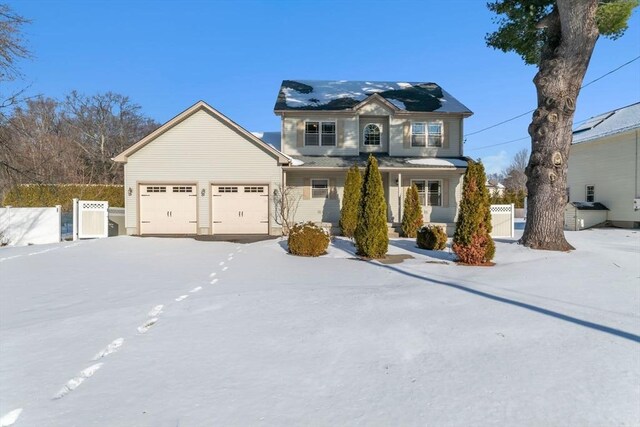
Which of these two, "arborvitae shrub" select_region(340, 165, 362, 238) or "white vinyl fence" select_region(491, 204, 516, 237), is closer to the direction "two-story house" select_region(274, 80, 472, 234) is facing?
the arborvitae shrub

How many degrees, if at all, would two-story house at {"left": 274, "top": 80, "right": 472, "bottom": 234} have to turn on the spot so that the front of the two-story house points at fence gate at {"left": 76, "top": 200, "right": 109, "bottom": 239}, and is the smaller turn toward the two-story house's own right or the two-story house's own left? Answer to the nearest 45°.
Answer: approximately 45° to the two-story house's own right

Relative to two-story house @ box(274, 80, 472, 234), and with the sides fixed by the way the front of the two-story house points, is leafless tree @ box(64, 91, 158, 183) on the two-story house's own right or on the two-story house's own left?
on the two-story house's own right

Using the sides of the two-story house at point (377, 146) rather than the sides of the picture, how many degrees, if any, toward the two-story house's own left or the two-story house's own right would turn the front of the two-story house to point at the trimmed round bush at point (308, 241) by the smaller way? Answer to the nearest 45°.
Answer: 0° — it already faces it

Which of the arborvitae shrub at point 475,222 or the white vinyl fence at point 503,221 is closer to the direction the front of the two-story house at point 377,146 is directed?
the arborvitae shrub

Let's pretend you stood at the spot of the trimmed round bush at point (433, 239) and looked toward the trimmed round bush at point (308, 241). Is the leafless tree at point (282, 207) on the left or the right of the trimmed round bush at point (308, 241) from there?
right

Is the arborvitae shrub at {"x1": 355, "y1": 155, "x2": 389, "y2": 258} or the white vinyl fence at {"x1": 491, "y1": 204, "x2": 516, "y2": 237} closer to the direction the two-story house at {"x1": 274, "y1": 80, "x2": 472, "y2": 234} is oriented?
the arborvitae shrub

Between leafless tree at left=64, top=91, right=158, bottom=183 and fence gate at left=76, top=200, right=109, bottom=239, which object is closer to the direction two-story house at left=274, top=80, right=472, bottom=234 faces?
the fence gate

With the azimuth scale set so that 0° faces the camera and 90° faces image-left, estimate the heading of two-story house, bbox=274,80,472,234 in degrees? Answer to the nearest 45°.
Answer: approximately 0°

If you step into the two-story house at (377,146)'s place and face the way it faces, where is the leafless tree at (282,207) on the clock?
The leafless tree is roughly at 2 o'clock from the two-story house.

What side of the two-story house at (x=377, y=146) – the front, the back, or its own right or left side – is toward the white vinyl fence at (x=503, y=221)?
left

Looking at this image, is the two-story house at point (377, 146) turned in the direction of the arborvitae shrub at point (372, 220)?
yes

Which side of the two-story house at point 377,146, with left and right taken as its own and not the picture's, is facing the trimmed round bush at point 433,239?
front

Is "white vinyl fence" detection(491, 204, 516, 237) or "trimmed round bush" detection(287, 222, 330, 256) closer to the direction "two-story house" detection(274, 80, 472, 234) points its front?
the trimmed round bush

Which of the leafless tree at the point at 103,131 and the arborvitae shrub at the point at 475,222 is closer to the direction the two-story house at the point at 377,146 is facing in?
the arborvitae shrub

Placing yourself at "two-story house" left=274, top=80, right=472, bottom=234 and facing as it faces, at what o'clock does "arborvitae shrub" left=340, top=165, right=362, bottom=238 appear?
The arborvitae shrub is roughly at 1 o'clock from the two-story house.
